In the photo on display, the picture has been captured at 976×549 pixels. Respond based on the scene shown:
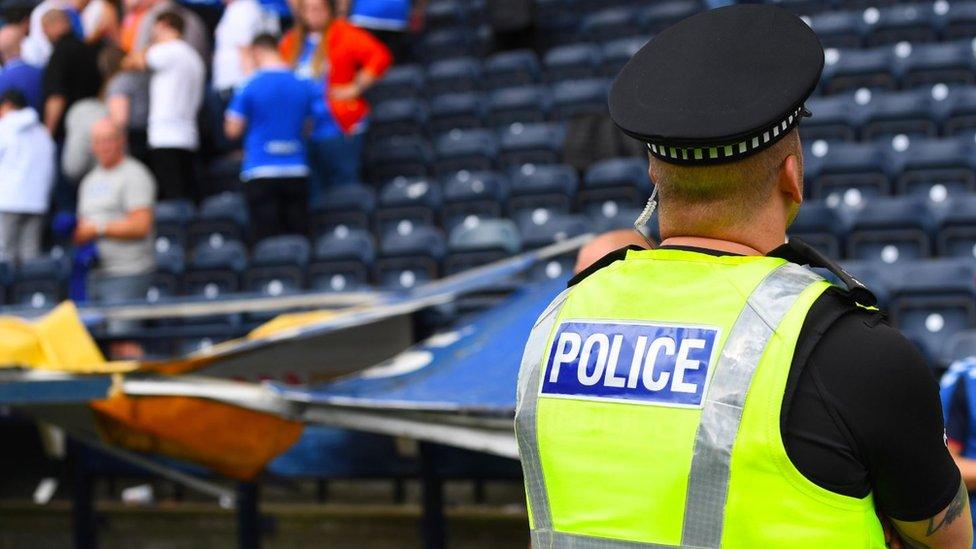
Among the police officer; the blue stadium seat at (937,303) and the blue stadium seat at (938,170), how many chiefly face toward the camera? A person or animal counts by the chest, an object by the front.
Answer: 2

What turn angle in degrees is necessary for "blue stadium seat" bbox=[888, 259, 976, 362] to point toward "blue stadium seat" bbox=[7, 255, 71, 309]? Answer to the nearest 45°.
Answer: approximately 90° to its right

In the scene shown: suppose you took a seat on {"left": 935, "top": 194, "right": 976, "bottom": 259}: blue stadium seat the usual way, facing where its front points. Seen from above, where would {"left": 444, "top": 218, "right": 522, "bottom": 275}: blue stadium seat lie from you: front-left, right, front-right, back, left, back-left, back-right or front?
right

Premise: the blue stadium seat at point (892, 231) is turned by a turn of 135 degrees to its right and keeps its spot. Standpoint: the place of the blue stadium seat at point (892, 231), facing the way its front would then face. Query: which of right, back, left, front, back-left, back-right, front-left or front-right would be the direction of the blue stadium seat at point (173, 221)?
front-left

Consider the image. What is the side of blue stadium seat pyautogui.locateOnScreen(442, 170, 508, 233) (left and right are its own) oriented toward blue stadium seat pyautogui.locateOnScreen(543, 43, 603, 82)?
back

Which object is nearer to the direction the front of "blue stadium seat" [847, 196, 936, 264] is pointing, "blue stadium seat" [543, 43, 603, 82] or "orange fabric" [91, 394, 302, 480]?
the orange fabric

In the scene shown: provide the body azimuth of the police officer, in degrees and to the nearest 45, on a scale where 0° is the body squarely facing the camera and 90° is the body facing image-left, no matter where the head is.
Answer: approximately 225°

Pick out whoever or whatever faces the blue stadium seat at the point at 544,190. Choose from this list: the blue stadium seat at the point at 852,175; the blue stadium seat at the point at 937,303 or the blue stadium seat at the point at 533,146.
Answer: the blue stadium seat at the point at 533,146

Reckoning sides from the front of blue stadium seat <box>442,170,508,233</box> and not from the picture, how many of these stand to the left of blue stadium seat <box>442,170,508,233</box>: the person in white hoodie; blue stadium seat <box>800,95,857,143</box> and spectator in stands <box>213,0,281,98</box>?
1

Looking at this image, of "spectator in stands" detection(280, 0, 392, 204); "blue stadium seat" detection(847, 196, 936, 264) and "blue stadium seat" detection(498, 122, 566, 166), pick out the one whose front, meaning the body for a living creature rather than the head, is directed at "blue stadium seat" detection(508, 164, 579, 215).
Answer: "blue stadium seat" detection(498, 122, 566, 166)

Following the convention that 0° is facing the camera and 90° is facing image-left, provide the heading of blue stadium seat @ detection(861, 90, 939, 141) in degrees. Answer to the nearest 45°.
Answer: approximately 0°

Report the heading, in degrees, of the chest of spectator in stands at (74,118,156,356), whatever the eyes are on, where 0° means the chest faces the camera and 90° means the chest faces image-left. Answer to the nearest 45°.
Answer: approximately 45°

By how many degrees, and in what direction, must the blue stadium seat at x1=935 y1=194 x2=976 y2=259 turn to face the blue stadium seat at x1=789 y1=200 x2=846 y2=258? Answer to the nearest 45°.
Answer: approximately 90° to its right

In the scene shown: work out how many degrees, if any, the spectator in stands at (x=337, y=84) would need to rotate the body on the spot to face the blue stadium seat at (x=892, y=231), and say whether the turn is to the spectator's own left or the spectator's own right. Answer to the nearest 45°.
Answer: approximately 90° to the spectator's own left

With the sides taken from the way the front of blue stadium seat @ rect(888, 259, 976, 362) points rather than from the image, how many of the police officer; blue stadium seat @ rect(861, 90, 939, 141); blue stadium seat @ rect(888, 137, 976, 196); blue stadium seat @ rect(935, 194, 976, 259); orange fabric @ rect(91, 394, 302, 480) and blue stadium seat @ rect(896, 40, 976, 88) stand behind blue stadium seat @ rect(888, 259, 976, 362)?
4
